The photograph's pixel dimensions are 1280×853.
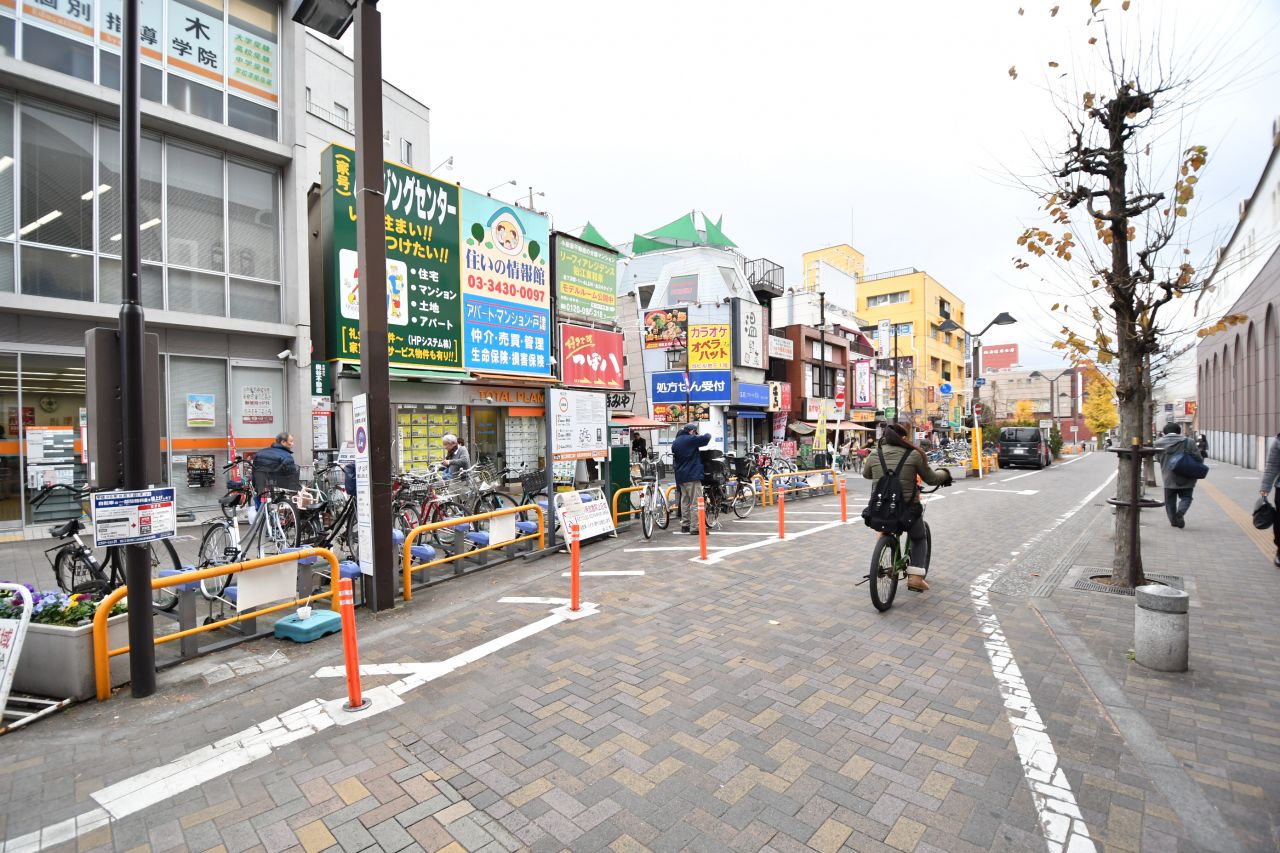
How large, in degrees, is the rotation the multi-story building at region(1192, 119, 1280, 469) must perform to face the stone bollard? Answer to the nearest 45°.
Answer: approximately 90° to its left

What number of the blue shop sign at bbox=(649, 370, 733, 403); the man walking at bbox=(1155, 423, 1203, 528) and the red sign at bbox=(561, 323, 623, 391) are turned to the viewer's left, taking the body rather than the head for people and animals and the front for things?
0

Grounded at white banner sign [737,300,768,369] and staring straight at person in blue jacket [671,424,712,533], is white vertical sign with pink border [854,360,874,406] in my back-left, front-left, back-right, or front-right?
back-left

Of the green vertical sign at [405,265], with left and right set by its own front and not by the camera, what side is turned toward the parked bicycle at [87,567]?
right

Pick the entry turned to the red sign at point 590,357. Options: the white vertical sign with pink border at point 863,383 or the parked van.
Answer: the white vertical sign with pink border

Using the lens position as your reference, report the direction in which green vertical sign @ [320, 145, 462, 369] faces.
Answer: facing the viewer and to the right of the viewer

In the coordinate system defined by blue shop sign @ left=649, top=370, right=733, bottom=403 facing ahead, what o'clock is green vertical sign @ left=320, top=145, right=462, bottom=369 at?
The green vertical sign is roughly at 1 o'clock from the blue shop sign.

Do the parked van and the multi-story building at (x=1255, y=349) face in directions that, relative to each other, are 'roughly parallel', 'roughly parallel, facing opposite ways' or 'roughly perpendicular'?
roughly perpendicular

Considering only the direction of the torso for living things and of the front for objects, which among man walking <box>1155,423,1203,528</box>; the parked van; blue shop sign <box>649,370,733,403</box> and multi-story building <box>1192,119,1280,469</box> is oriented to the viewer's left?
the multi-story building

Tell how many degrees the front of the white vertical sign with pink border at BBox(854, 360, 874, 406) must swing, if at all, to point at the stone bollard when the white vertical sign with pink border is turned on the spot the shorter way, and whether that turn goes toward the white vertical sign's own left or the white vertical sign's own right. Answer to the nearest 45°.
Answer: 0° — it already faces it

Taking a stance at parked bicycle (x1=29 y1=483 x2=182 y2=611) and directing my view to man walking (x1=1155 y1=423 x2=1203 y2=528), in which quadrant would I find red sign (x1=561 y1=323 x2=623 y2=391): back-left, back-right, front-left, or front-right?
front-left

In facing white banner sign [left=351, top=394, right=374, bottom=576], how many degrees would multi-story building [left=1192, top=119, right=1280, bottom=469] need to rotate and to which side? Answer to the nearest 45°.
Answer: approximately 90° to its left

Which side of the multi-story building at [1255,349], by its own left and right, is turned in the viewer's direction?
left

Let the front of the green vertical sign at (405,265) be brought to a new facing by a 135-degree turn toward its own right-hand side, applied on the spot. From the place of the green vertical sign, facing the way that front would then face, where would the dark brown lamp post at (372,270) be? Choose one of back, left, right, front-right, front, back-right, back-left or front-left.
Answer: left

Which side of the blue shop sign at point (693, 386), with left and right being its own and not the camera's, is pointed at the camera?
front

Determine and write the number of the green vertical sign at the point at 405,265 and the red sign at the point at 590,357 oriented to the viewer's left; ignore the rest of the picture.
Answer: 0

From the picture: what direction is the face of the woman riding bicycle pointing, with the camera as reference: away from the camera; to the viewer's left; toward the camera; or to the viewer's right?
away from the camera
